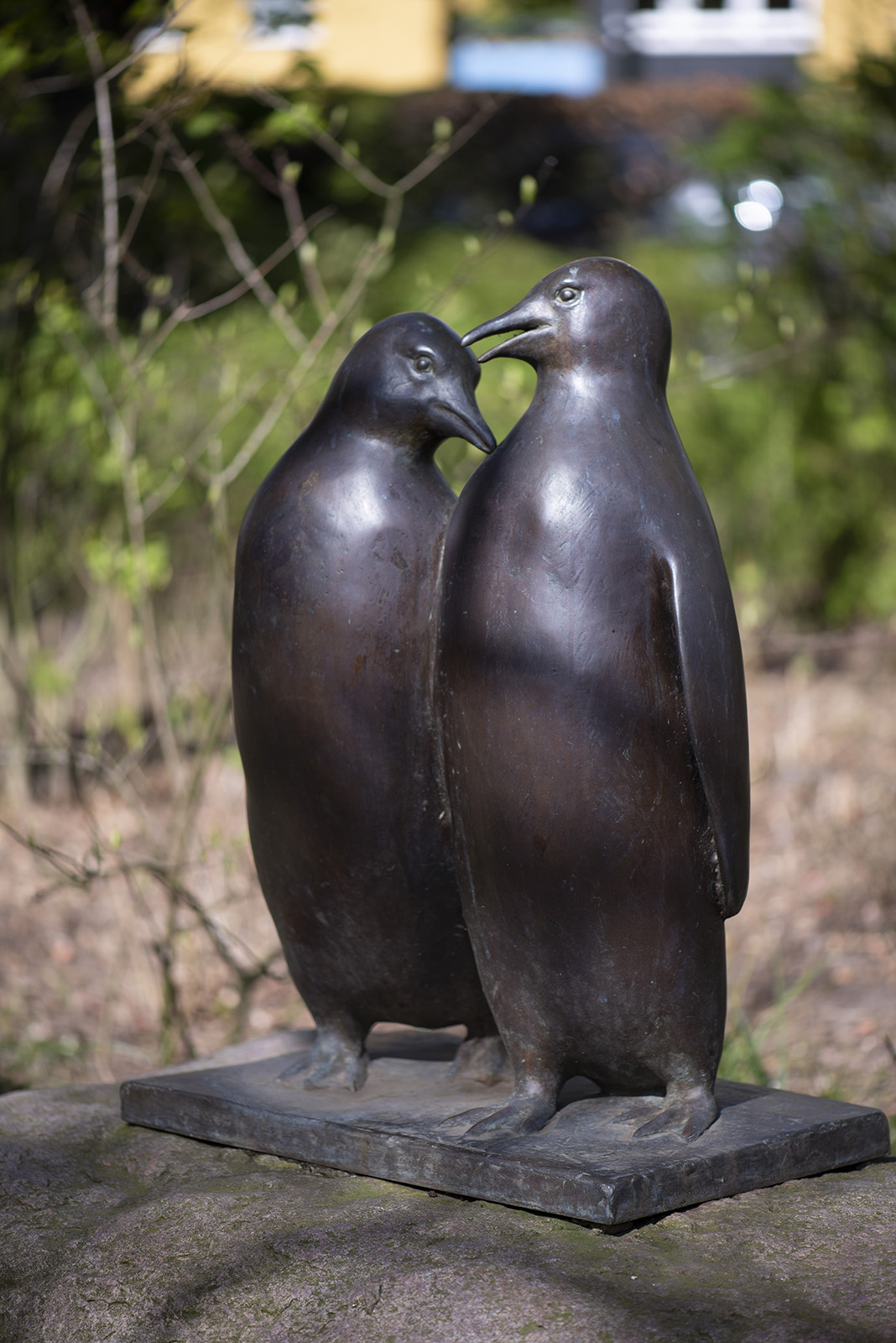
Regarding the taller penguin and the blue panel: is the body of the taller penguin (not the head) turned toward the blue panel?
no
